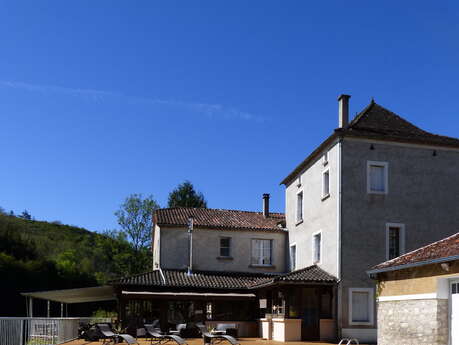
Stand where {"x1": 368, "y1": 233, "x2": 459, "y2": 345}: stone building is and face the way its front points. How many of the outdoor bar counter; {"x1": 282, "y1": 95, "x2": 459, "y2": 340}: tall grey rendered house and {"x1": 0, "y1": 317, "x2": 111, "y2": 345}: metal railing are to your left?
0

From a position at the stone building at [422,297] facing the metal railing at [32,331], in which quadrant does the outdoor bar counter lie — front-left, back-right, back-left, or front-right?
front-right

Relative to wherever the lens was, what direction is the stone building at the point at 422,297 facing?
facing the viewer and to the left of the viewer

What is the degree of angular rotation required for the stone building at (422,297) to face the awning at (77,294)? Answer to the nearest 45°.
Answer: approximately 90° to its right

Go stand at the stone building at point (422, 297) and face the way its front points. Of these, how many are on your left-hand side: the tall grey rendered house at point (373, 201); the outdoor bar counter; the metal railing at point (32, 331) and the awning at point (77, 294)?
0

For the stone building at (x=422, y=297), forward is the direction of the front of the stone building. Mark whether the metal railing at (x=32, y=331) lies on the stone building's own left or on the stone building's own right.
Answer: on the stone building's own right

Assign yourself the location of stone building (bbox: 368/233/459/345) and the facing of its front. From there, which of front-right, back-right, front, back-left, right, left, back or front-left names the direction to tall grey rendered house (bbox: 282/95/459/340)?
back-right

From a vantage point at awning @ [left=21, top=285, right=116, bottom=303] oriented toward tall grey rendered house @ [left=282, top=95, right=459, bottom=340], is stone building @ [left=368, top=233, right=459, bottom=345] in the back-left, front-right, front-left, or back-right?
front-right

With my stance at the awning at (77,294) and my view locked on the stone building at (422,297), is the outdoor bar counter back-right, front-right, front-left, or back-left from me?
front-left

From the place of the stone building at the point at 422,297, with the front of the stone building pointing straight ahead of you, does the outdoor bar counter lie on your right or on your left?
on your right

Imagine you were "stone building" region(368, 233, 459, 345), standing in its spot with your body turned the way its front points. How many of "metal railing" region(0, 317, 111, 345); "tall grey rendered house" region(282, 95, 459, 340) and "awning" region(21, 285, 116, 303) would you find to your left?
0

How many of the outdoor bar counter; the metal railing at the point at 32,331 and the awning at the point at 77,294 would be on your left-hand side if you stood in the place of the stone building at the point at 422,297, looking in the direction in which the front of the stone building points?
0

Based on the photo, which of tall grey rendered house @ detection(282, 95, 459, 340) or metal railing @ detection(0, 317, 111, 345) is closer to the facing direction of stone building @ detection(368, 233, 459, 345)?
the metal railing
